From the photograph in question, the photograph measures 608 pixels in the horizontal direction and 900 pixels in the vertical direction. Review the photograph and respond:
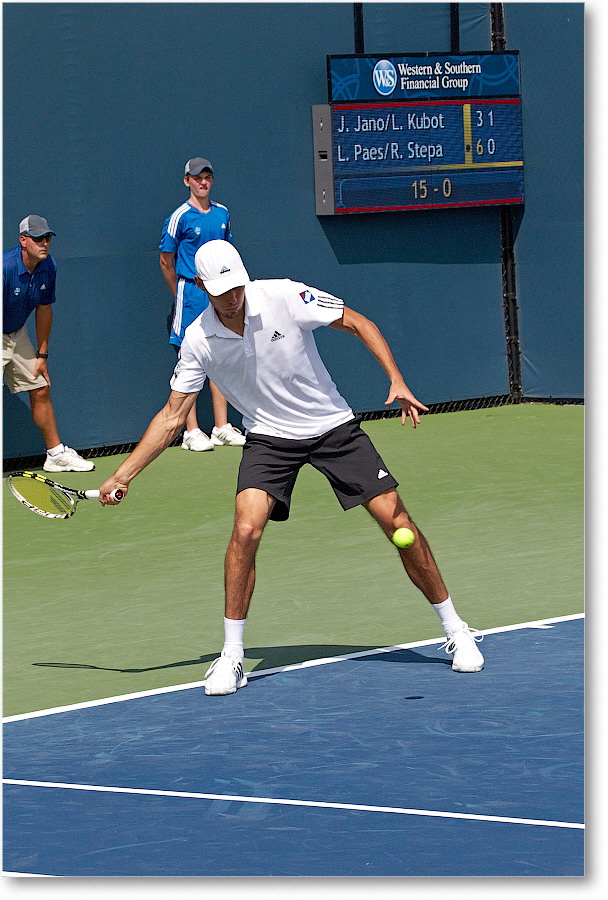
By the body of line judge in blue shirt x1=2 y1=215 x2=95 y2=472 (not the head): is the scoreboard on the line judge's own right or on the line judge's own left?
on the line judge's own left

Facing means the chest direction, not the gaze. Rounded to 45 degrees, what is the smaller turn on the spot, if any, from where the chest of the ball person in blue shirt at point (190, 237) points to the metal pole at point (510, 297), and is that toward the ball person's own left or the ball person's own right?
approximately 90° to the ball person's own left

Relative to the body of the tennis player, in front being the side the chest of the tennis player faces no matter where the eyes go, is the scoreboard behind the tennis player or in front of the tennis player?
behind

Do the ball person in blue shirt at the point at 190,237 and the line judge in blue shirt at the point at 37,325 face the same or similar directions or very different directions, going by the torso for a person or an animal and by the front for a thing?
same or similar directions

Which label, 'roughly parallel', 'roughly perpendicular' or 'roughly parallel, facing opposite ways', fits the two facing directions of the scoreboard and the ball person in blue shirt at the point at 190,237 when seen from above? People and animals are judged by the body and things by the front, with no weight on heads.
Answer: roughly parallel

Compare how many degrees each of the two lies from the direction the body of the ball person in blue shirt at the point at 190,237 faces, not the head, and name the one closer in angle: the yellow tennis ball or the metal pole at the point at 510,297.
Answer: the yellow tennis ball

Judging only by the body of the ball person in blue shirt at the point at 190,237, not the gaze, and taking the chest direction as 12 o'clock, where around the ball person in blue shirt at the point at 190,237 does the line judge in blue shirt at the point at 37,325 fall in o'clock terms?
the line judge in blue shirt at the point at 37,325 is roughly at 3 o'clock from the ball person in blue shirt at the point at 190,237.

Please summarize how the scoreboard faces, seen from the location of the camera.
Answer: facing the viewer and to the right of the viewer

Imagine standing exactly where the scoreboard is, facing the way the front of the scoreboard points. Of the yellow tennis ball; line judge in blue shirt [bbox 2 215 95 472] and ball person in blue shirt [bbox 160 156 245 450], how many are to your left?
0

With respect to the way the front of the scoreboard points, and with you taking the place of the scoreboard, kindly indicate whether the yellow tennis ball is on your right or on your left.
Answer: on your right

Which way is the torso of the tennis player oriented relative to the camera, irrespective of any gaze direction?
toward the camera

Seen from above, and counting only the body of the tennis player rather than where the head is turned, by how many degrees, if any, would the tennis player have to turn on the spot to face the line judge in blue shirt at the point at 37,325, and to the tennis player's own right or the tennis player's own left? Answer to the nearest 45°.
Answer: approximately 180°

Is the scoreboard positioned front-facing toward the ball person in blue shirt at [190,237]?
no

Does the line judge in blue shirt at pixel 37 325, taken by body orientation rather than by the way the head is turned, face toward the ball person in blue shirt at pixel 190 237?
no

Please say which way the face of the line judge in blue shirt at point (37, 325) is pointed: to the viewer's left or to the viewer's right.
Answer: to the viewer's right

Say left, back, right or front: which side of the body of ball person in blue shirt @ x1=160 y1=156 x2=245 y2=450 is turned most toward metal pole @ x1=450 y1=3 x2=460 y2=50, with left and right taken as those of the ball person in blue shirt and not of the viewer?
left

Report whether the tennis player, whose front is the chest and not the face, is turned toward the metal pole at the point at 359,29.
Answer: no
